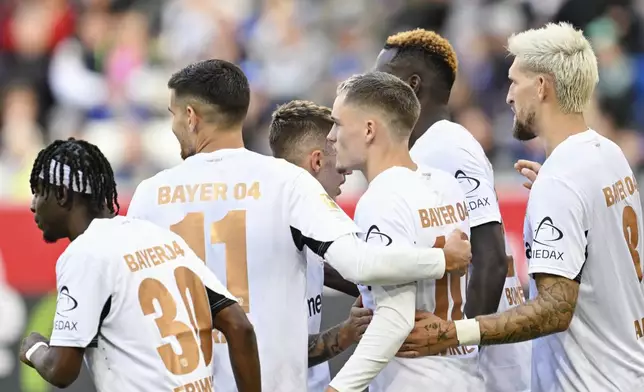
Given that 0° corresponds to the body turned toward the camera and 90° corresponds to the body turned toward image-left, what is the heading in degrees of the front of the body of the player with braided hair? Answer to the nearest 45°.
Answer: approximately 135°

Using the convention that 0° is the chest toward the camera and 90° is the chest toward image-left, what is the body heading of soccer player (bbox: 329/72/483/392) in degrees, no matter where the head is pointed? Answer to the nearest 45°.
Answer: approximately 135°

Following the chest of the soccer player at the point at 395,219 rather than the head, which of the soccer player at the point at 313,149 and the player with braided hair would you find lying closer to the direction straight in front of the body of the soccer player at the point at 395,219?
the soccer player

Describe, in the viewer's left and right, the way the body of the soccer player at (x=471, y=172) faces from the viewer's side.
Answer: facing away from the viewer and to the left of the viewer

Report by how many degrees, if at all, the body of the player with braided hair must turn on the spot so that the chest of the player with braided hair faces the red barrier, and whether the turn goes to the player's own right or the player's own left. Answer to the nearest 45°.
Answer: approximately 45° to the player's own right

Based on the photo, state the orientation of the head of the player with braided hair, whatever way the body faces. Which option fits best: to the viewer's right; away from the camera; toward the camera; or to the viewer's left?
to the viewer's left

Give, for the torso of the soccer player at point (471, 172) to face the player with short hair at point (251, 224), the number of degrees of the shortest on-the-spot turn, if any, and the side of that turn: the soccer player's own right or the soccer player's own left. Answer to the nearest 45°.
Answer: approximately 90° to the soccer player's own left

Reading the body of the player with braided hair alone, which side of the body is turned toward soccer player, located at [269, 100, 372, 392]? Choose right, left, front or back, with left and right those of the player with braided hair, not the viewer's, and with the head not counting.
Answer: right

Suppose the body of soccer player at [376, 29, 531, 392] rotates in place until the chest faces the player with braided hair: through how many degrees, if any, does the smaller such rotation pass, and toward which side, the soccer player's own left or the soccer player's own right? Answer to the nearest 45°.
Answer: approximately 90° to the soccer player's own left

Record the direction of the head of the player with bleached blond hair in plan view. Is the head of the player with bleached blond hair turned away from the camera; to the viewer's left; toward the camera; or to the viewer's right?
to the viewer's left
